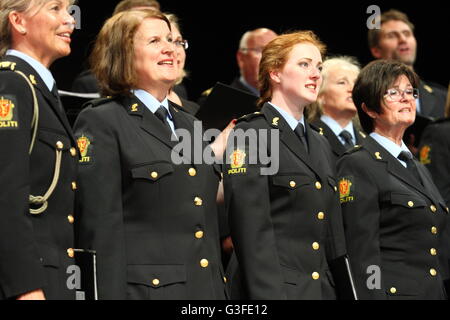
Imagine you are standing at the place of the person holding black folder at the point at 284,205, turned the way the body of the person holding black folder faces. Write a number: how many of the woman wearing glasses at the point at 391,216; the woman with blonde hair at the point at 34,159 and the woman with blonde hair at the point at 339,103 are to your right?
1

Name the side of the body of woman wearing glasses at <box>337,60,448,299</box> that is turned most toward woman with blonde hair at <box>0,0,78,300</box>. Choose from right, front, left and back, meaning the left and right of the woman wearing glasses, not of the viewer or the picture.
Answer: right

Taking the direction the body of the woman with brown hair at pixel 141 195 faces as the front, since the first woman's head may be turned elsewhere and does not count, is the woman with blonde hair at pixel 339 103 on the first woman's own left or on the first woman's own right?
on the first woman's own left

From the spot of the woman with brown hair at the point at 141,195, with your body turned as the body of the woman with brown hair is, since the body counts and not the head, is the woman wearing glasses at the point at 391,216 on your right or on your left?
on your left

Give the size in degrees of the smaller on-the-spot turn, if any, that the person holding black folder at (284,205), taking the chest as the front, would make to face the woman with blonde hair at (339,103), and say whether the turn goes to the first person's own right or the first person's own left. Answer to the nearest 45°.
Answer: approximately 135° to the first person's own left

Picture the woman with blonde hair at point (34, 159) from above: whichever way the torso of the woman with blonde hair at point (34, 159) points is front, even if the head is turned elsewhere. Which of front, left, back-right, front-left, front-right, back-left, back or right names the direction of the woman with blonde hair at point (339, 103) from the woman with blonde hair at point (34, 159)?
left

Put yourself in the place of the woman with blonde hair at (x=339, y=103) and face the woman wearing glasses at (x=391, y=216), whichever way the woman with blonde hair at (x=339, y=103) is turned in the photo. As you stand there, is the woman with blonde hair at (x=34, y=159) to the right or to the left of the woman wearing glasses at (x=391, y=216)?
right

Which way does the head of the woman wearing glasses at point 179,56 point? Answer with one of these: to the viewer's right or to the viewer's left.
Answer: to the viewer's right
